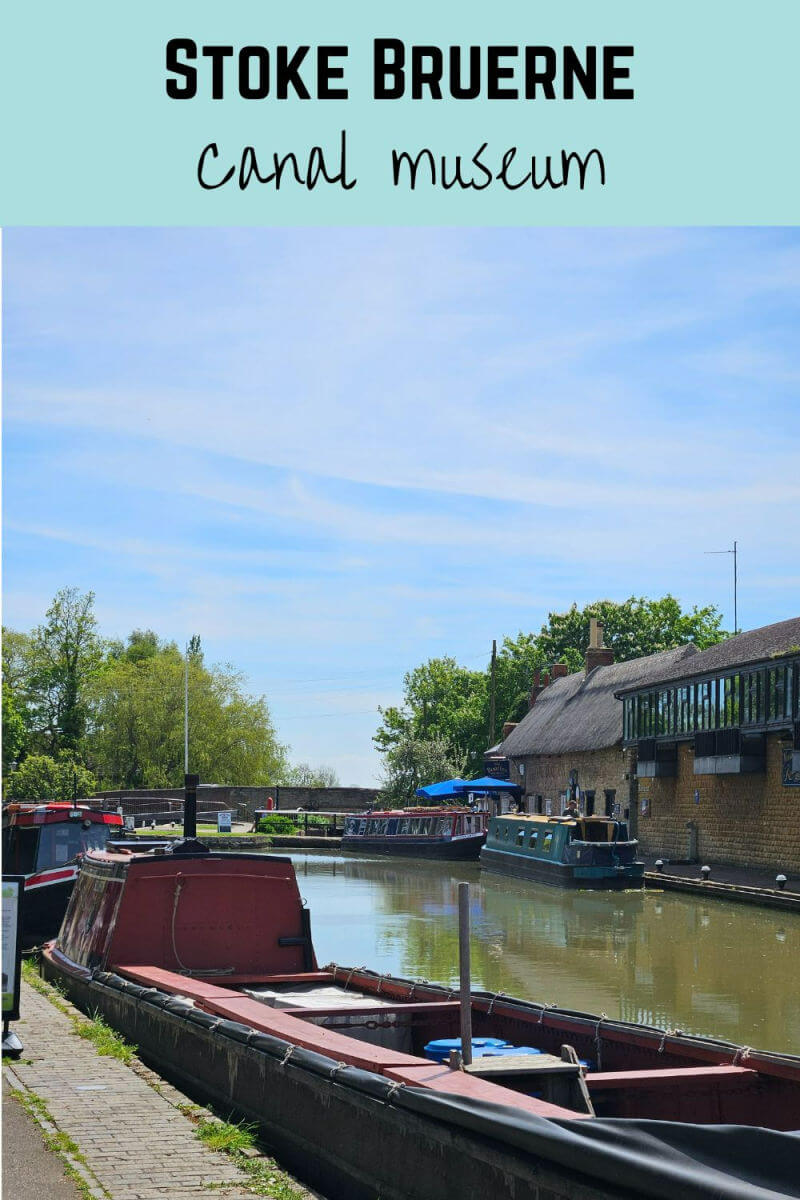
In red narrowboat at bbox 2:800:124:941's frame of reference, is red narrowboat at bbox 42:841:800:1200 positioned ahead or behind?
ahead

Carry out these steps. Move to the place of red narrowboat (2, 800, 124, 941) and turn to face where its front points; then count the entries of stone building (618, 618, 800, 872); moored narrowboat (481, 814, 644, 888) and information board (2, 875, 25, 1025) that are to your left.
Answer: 2

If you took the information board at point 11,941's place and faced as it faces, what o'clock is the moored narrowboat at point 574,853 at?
The moored narrowboat is roughly at 7 o'clock from the information board.

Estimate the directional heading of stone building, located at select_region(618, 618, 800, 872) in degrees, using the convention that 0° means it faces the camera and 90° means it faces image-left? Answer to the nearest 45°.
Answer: approximately 45°

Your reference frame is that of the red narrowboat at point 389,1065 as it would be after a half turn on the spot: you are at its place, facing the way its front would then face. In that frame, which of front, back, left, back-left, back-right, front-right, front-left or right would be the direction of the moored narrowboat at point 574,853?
front-right

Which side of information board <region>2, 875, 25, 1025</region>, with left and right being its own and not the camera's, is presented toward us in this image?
front

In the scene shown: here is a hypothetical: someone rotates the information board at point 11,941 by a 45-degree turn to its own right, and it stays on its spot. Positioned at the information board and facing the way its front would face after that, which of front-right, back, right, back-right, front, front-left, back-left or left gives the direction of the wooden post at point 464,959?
left

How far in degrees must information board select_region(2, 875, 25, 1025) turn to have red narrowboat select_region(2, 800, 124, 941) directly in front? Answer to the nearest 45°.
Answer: approximately 180°

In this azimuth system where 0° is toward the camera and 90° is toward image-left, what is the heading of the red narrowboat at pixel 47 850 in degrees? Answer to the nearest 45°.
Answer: approximately 315°

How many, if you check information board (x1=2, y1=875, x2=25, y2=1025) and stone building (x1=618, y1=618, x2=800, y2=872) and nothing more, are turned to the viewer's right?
0
